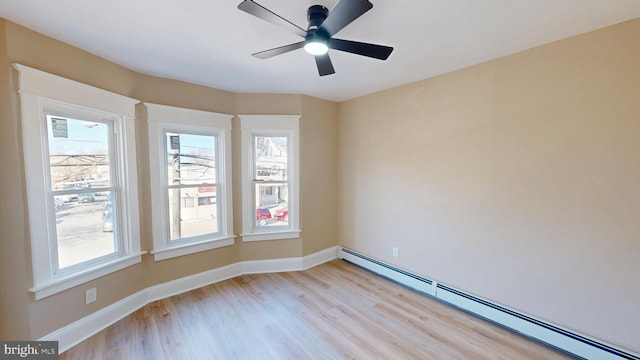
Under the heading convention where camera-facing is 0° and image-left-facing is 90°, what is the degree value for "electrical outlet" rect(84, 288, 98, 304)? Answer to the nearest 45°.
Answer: approximately 315°

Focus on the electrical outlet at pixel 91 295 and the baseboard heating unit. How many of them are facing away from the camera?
0

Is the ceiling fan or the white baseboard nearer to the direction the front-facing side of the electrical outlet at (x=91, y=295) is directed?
the ceiling fan

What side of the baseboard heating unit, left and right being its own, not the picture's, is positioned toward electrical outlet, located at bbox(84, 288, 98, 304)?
front

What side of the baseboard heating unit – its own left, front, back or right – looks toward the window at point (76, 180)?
front

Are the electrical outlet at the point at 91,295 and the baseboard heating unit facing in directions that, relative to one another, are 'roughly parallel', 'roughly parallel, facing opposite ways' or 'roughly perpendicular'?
roughly parallel, facing opposite ways

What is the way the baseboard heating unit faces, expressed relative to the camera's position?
facing the viewer and to the left of the viewer

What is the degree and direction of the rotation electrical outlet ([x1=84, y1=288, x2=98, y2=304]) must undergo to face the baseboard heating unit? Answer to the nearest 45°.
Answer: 0° — it already faces it
